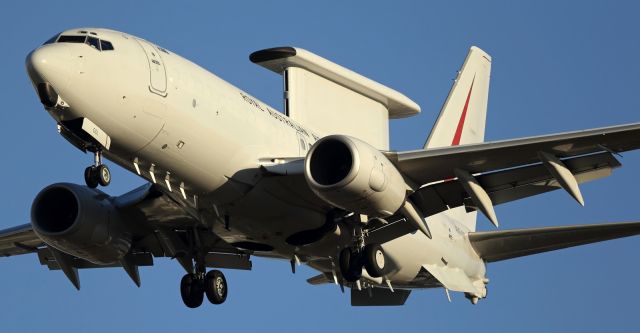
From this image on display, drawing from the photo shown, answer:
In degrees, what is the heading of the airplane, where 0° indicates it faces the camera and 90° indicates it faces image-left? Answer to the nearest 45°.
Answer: approximately 45°
